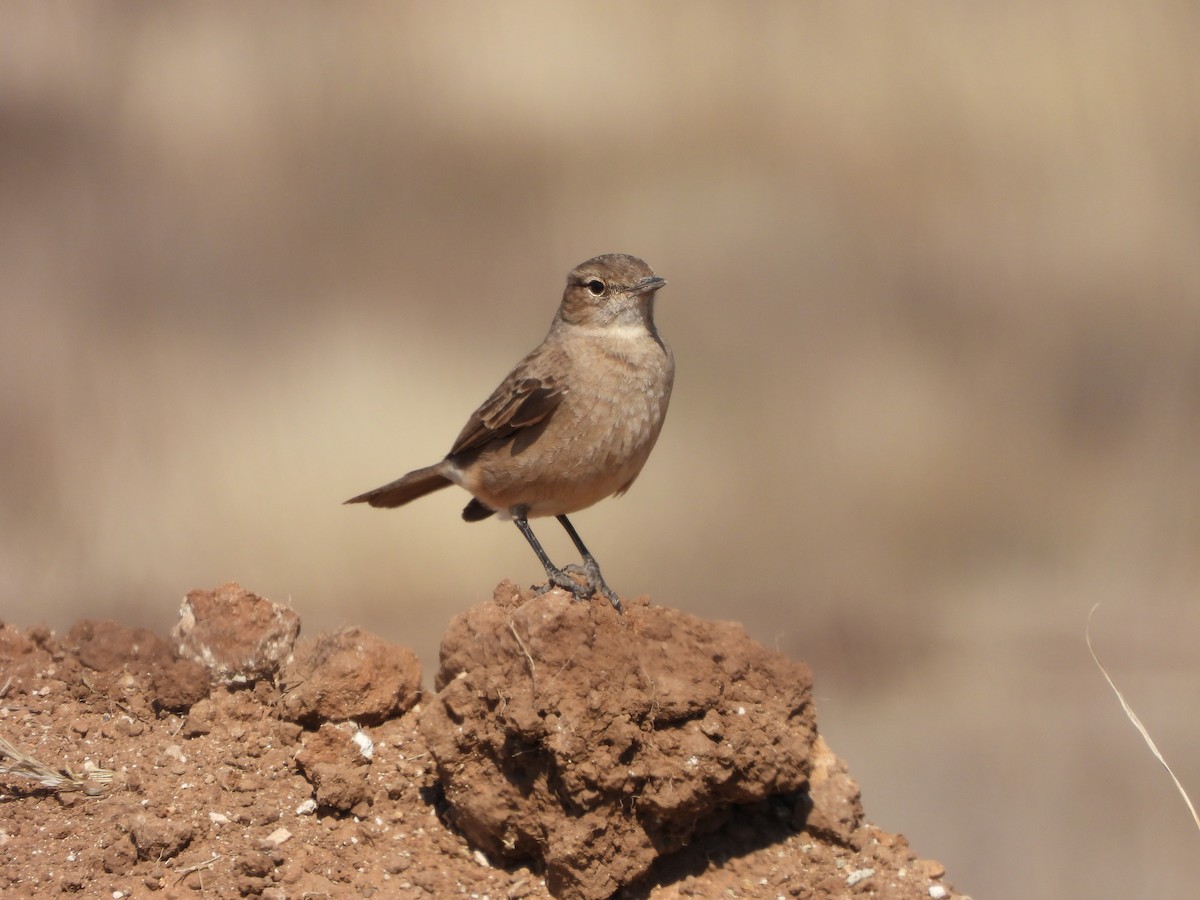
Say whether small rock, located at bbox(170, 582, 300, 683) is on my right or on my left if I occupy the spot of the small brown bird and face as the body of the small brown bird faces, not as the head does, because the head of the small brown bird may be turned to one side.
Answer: on my right

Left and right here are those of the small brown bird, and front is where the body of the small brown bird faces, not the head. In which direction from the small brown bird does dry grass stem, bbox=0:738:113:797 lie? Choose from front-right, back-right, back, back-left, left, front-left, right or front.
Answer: right

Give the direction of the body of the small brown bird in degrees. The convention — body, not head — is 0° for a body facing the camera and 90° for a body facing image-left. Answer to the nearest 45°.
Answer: approximately 315°
